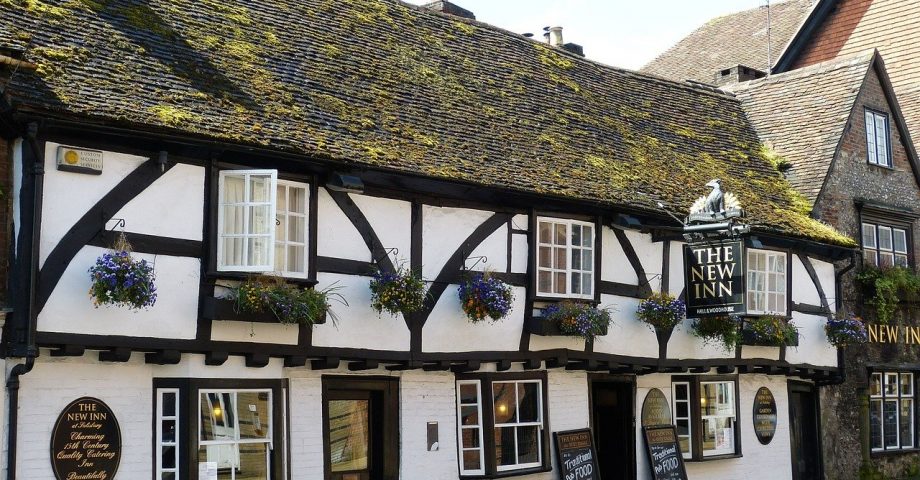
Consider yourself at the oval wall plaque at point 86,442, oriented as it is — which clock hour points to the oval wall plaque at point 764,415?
the oval wall plaque at point 764,415 is roughly at 8 o'clock from the oval wall plaque at point 86,442.

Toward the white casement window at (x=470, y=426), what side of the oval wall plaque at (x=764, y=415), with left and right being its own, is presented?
right

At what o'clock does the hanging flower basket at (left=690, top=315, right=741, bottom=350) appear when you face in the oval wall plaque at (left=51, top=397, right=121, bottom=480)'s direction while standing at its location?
The hanging flower basket is roughly at 8 o'clock from the oval wall plaque.

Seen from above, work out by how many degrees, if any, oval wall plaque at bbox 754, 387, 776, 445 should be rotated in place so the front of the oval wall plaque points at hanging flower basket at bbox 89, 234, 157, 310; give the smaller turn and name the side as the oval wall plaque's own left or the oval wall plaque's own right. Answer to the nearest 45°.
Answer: approximately 90° to the oval wall plaque's own right

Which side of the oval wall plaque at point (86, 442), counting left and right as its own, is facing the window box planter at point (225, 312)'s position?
left

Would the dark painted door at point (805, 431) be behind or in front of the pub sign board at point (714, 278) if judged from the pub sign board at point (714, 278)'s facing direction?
behind

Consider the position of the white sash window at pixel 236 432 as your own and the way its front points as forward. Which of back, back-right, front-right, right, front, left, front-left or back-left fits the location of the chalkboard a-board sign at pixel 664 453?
back-left

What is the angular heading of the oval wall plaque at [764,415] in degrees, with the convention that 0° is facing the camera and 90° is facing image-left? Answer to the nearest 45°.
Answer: approximately 315°

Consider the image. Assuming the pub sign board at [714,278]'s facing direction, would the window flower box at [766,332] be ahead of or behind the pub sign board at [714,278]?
behind
